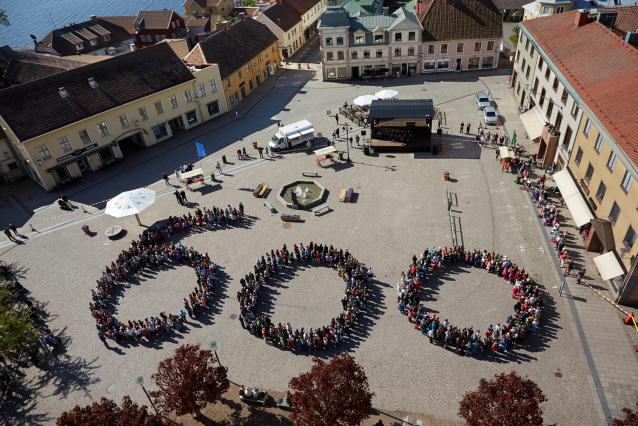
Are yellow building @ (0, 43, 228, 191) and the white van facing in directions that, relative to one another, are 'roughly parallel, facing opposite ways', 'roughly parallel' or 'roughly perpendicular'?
roughly perpendicular

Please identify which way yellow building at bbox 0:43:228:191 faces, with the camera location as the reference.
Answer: facing the viewer and to the right of the viewer

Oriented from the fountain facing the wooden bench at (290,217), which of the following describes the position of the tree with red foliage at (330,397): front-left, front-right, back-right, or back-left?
front-left

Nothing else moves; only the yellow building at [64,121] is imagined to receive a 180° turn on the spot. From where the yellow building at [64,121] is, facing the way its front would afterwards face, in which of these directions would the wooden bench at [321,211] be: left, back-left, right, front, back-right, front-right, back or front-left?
back

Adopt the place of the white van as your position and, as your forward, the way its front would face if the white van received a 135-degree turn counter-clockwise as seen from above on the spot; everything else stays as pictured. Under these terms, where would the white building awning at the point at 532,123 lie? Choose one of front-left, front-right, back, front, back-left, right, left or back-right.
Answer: front

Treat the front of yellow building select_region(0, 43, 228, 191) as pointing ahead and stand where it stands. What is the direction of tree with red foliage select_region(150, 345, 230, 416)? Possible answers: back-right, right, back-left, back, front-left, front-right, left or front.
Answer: front-right

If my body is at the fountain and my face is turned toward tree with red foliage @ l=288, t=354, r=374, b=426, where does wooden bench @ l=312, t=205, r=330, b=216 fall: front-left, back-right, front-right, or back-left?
front-left

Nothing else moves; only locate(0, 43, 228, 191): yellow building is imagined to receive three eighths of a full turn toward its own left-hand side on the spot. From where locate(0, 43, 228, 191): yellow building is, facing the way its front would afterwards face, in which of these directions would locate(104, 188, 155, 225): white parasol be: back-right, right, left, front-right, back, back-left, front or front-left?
back

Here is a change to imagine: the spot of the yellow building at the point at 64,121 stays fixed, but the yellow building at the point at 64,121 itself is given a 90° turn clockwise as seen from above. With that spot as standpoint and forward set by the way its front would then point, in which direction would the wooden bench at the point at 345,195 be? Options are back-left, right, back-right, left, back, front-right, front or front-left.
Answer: left

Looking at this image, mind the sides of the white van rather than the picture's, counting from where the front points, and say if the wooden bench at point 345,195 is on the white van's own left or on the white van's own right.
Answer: on the white van's own left

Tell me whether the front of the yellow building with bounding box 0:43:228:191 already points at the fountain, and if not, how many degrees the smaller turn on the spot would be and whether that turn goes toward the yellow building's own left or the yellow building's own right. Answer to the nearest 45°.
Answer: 0° — it already faces it

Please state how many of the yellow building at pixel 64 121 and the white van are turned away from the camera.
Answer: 0

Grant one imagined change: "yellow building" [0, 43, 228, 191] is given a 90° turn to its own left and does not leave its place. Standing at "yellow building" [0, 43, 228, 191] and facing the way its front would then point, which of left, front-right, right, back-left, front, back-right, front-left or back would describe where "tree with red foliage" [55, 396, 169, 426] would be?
back-right
